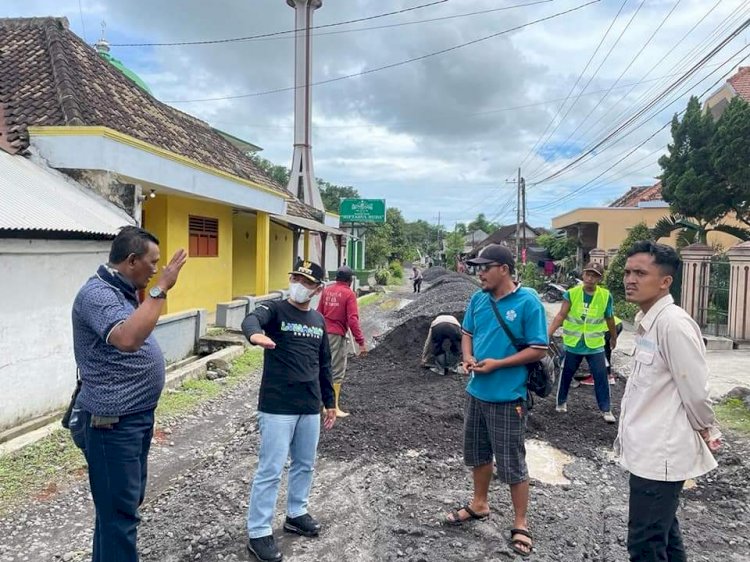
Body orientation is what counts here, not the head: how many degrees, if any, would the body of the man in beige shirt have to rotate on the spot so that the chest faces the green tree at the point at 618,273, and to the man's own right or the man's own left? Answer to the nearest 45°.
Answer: approximately 135° to the man's own right

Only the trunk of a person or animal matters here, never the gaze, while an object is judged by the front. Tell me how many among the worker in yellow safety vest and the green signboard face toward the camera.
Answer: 2

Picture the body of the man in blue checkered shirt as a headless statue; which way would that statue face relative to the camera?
to the viewer's right

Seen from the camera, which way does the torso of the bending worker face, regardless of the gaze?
away from the camera

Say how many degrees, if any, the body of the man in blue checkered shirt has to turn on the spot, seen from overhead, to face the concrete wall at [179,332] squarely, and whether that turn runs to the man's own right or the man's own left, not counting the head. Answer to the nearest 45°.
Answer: approximately 90° to the man's own left

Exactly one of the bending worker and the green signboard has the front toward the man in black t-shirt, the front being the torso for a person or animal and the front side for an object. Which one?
the green signboard

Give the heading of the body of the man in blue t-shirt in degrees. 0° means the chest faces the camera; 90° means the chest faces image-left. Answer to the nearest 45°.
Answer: approximately 45°

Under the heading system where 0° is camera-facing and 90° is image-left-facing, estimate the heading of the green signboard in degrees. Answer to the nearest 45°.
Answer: approximately 0°
